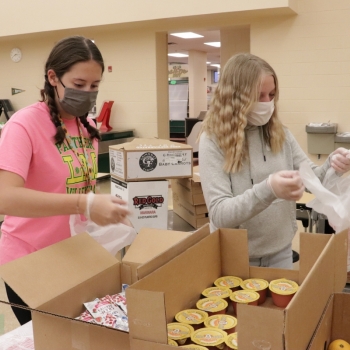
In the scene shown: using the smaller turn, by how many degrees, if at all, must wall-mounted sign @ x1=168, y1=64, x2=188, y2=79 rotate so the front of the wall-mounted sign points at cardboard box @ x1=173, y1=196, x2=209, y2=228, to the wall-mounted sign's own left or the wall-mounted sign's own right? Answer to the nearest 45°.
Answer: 0° — it already faces it

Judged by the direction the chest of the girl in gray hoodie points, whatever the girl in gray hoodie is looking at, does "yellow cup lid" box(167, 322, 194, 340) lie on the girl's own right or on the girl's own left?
on the girl's own right

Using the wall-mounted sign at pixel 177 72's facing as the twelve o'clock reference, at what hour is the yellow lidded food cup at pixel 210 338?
The yellow lidded food cup is roughly at 12 o'clock from the wall-mounted sign.

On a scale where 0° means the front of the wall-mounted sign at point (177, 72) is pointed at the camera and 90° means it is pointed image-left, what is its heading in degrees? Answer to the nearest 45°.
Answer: approximately 0°

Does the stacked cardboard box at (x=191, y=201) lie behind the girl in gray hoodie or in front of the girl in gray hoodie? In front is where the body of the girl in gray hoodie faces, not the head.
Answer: behind

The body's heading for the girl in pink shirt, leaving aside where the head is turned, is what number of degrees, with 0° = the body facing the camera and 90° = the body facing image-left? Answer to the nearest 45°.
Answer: approximately 315°

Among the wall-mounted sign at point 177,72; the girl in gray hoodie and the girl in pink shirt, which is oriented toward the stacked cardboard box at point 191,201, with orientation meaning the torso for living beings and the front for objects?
the wall-mounted sign

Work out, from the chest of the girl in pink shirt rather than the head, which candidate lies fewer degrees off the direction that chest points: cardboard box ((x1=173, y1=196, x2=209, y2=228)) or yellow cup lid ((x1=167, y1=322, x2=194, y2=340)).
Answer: the yellow cup lid
